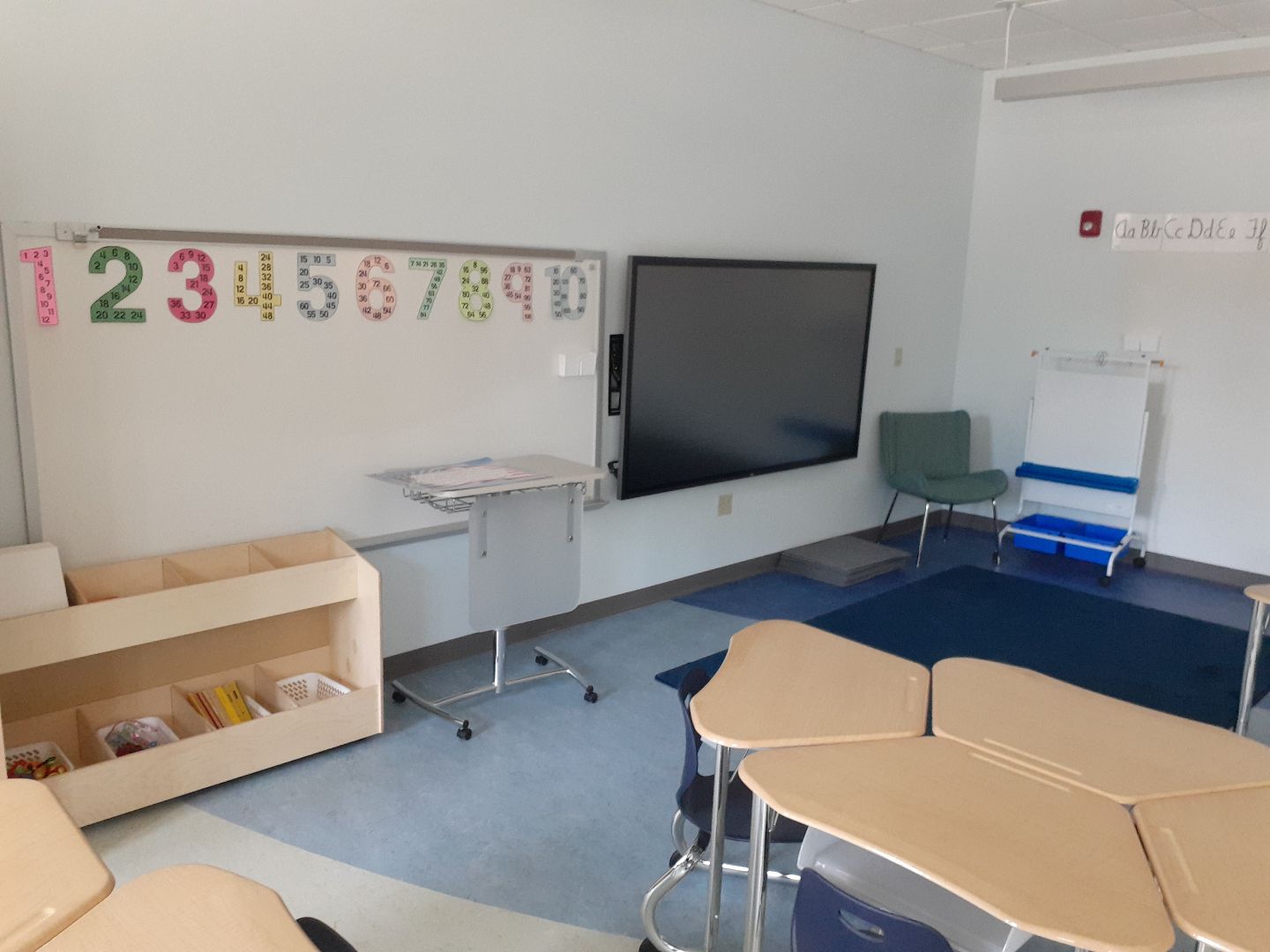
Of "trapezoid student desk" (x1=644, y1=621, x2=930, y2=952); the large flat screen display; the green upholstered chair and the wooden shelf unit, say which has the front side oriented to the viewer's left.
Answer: the trapezoid student desk

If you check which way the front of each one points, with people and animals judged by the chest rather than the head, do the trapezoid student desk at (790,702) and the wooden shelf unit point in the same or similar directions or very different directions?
very different directions

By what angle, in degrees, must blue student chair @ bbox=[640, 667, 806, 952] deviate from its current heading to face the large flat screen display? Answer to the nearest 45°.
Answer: approximately 90° to its left

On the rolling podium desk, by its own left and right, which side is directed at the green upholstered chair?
left

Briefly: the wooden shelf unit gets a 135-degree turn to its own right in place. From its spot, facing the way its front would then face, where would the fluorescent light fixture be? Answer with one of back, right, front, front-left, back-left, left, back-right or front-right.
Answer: back

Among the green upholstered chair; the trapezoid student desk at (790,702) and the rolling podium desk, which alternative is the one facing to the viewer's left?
the trapezoid student desk

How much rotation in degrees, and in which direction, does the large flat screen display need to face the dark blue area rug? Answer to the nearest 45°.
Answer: approximately 45° to its left

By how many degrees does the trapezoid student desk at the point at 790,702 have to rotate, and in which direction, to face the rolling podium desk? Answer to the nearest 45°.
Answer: approximately 45° to its right

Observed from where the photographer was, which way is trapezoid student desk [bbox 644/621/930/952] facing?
facing to the left of the viewer

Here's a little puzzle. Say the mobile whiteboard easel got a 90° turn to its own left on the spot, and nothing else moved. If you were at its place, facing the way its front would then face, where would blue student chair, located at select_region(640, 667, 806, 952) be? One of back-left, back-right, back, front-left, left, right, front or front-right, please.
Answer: front-right

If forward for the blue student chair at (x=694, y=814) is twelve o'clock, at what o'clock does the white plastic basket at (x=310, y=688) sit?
The white plastic basket is roughly at 7 o'clock from the blue student chair.

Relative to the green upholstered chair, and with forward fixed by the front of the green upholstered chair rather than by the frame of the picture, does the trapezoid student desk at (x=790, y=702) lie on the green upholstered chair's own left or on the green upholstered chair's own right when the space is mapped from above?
on the green upholstered chair's own right

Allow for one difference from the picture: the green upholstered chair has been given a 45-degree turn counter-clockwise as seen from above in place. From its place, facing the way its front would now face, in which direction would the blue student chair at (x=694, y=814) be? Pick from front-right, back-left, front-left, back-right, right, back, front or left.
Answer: right

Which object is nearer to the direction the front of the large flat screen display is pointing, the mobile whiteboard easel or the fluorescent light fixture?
the fluorescent light fixture

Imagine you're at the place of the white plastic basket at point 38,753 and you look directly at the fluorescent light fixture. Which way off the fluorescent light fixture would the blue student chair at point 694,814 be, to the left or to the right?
right

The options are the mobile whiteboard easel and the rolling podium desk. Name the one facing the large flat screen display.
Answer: the mobile whiteboard easel

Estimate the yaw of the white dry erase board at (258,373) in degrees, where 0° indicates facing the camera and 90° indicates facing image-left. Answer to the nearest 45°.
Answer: approximately 315°

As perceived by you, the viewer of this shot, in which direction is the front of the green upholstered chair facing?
facing the viewer and to the right of the viewer
